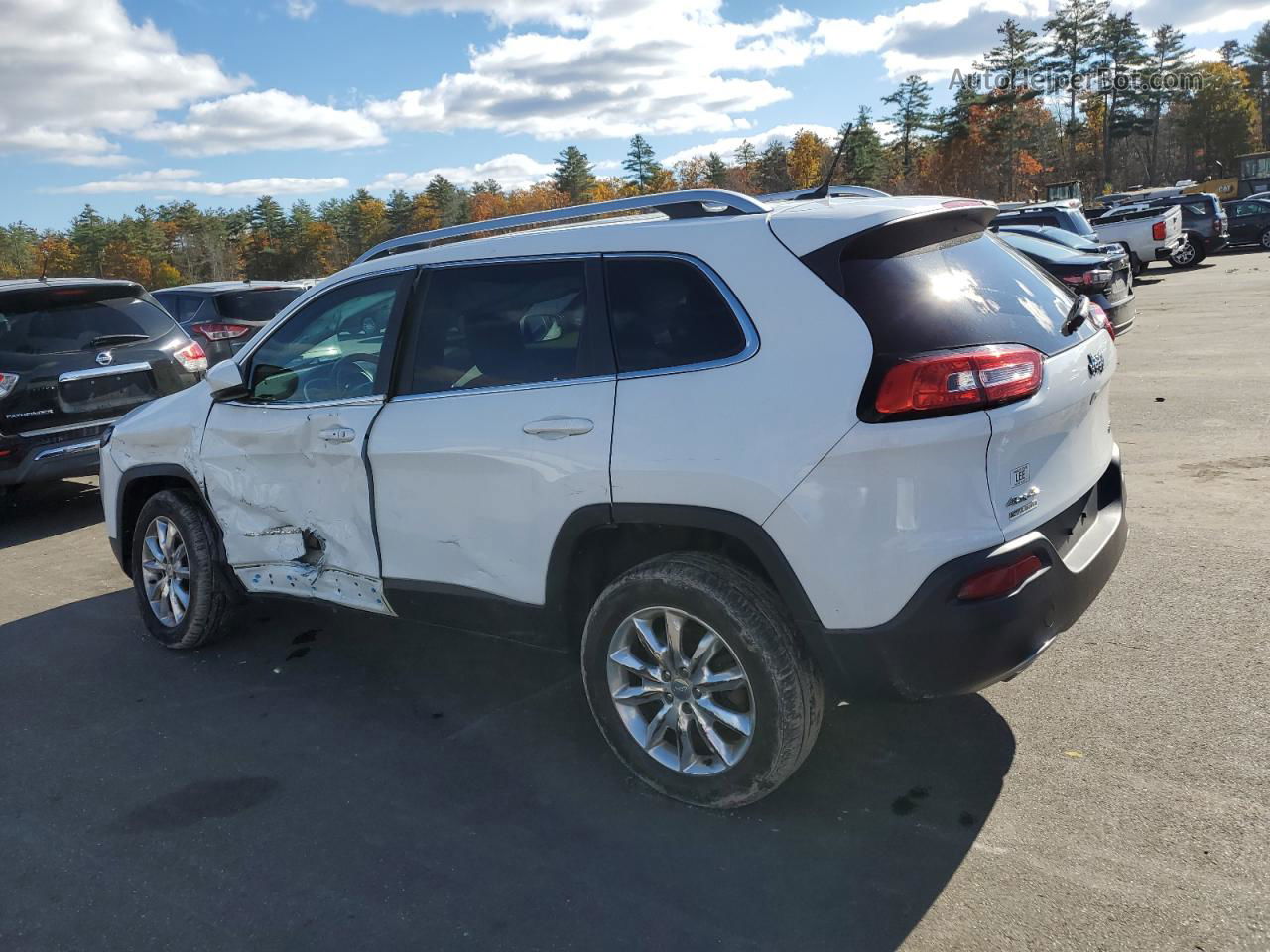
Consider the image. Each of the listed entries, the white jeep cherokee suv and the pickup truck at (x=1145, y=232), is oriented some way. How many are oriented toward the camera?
0

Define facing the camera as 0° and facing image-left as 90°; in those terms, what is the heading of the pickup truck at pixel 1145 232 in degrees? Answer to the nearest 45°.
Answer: approximately 135°

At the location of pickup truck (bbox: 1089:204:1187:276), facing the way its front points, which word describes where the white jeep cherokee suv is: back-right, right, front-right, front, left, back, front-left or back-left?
back-left

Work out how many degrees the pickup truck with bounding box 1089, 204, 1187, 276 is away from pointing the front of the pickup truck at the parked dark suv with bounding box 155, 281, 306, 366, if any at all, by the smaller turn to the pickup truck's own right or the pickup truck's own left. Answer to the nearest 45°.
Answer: approximately 90° to the pickup truck's own left

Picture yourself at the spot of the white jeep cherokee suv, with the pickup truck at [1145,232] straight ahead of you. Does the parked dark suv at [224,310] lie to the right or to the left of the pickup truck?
left

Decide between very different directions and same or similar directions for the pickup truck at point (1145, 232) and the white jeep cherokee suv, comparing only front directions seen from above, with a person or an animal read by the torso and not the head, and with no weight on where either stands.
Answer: same or similar directions

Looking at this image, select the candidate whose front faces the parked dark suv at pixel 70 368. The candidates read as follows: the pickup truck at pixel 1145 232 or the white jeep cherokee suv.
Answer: the white jeep cherokee suv

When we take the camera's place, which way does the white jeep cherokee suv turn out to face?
facing away from the viewer and to the left of the viewer

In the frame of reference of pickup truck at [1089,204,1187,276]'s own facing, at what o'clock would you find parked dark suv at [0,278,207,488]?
The parked dark suv is roughly at 8 o'clock from the pickup truck.

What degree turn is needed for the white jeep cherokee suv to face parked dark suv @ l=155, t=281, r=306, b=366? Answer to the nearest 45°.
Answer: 0° — it already faces it

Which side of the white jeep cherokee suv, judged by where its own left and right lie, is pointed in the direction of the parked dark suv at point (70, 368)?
front
